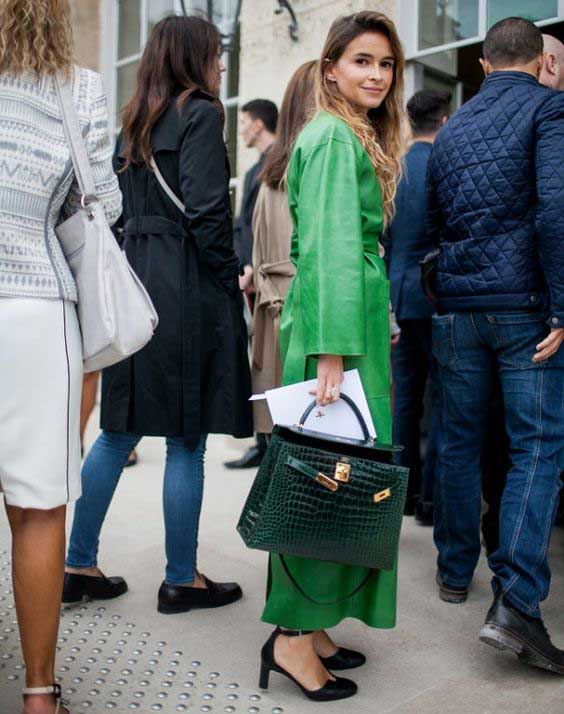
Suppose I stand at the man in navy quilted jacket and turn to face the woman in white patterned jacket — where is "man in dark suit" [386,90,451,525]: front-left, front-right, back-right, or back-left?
back-right

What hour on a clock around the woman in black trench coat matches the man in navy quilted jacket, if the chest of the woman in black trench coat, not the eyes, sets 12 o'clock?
The man in navy quilted jacket is roughly at 2 o'clock from the woman in black trench coat.

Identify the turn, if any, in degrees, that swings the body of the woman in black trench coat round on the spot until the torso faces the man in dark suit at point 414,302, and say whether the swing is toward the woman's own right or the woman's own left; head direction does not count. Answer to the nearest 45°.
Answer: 0° — they already face them

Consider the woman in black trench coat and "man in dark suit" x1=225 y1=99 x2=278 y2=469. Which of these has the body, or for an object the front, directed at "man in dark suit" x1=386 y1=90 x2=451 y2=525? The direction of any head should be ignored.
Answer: the woman in black trench coat

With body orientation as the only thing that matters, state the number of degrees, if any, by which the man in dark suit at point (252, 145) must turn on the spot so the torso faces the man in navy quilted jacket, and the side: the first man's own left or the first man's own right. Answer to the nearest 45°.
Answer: approximately 90° to the first man's own left

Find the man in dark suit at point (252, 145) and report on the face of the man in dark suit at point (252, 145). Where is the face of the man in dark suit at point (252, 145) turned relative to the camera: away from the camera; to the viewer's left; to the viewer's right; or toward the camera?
to the viewer's left

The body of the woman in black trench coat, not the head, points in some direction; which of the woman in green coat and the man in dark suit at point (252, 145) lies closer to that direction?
the man in dark suit

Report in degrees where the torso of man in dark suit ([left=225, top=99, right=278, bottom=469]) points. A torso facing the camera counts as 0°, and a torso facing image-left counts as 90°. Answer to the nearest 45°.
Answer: approximately 90°

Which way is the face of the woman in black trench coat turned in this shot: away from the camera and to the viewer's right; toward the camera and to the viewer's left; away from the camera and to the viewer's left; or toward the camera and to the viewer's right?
away from the camera and to the viewer's right

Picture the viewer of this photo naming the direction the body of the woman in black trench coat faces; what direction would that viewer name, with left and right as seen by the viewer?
facing away from the viewer and to the right of the viewer
